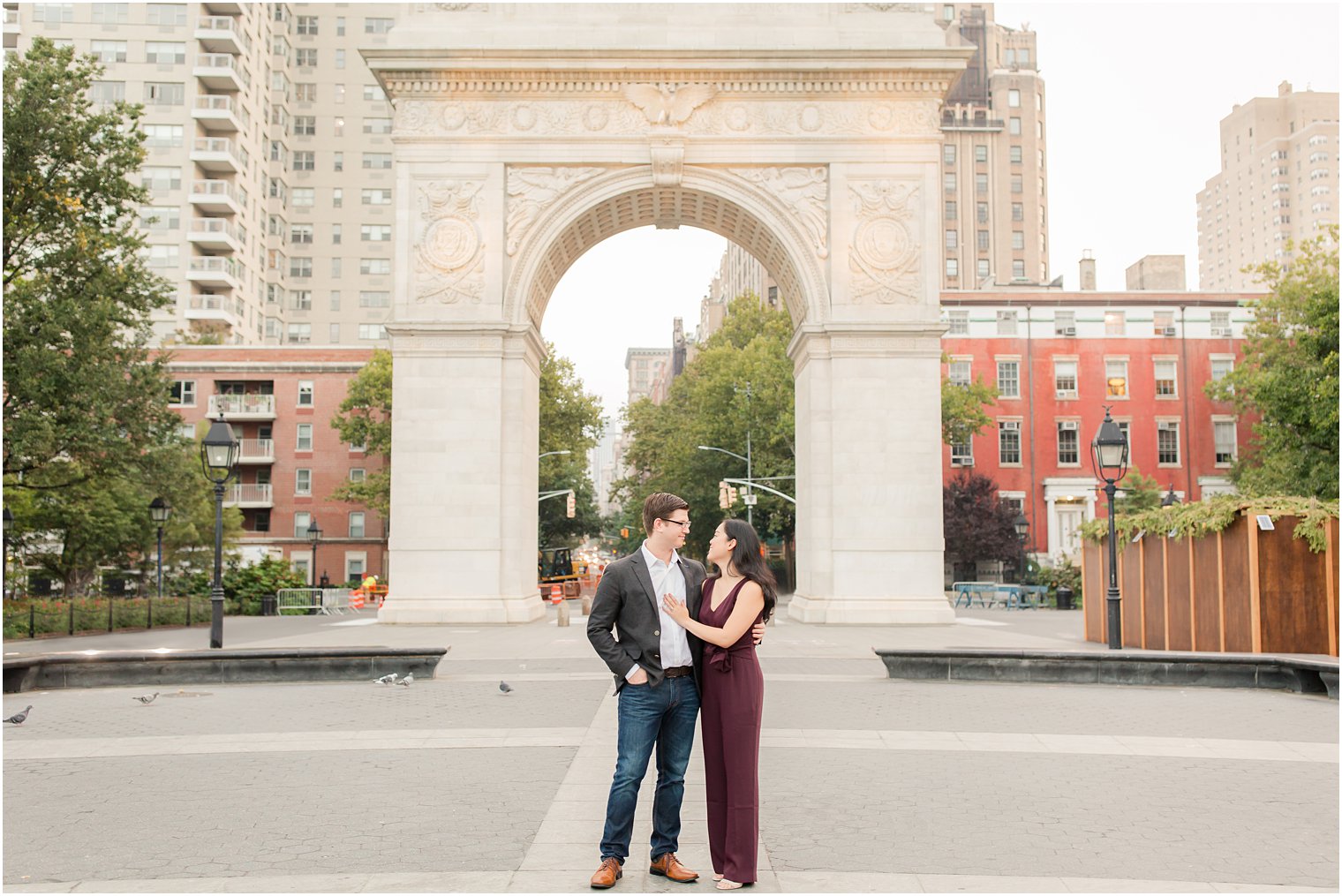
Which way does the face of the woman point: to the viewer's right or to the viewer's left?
to the viewer's left

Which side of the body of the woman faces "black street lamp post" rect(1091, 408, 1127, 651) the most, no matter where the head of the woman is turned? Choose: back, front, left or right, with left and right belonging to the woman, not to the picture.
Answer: back

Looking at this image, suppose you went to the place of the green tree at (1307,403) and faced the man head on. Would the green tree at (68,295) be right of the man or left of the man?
right

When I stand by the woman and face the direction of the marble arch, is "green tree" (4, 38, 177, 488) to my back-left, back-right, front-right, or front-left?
front-left

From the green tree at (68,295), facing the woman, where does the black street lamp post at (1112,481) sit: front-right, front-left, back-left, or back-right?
front-left

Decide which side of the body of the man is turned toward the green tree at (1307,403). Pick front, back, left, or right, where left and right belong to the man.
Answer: left

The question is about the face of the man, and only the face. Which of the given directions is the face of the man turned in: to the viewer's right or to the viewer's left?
to the viewer's right

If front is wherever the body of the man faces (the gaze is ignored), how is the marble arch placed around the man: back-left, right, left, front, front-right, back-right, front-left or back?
back-left

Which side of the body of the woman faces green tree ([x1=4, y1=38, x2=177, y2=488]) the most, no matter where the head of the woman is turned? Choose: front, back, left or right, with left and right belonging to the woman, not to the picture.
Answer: right

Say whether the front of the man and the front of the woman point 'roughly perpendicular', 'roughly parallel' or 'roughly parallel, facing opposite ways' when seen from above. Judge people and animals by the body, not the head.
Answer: roughly perpendicular

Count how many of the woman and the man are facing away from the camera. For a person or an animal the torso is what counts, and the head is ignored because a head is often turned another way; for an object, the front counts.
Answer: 0

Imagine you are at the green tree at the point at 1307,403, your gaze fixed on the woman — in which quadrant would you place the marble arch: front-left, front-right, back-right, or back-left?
front-right

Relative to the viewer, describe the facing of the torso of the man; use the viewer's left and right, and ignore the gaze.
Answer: facing the viewer and to the right of the viewer
